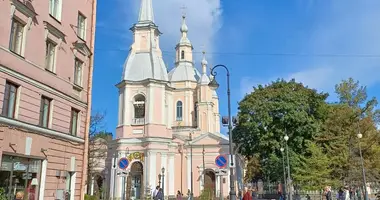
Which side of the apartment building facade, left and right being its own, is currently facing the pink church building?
left

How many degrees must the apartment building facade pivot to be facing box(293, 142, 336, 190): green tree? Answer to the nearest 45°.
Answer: approximately 90° to its left

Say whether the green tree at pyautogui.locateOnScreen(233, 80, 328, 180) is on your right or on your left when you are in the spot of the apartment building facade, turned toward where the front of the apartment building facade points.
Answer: on your left

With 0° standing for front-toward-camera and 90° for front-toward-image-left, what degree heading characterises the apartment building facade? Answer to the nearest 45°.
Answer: approximately 315°

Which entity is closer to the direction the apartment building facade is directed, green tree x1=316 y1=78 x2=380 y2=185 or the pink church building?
the green tree

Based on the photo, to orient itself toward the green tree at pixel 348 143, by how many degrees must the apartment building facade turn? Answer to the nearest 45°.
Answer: approximately 90° to its left
